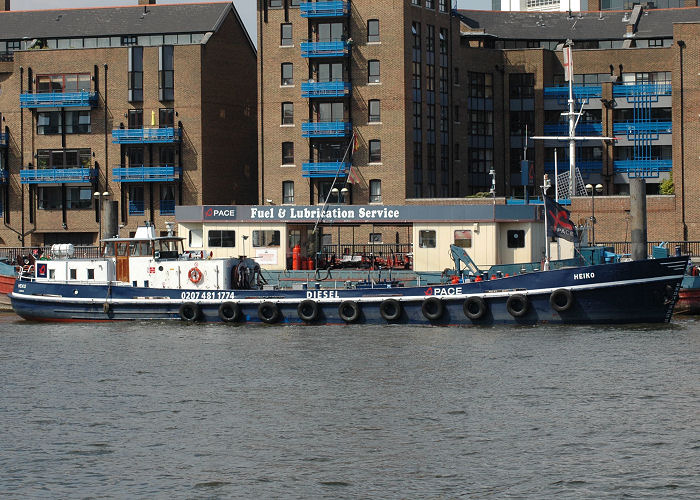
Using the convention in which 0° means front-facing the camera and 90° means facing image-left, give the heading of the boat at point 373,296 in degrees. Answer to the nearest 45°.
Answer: approximately 270°
